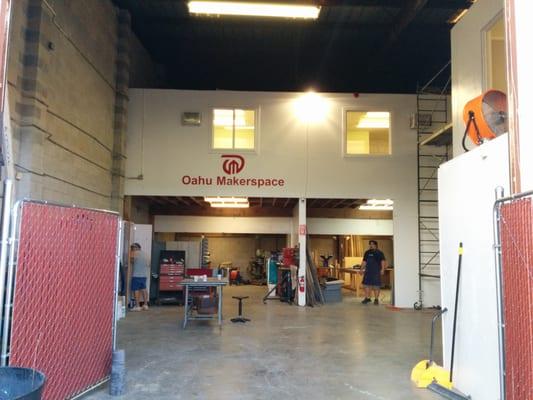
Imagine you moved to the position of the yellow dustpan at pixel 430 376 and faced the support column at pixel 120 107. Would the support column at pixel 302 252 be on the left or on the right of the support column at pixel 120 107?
right

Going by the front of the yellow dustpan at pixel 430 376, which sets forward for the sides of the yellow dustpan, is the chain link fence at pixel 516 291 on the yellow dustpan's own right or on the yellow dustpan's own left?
on the yellow dustpan's own left

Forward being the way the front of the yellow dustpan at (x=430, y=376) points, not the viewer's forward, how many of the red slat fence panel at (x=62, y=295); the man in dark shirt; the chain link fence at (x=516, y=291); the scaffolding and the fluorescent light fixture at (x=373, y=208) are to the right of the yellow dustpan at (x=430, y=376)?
3

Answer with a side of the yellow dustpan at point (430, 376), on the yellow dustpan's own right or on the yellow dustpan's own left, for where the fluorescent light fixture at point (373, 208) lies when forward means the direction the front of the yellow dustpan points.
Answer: on the yellow dustpan's own right

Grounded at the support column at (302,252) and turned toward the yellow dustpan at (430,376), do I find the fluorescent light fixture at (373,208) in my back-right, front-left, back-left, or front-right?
back-left

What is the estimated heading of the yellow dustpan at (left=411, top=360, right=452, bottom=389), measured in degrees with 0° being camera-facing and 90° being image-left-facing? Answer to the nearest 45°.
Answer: approximately 90°
